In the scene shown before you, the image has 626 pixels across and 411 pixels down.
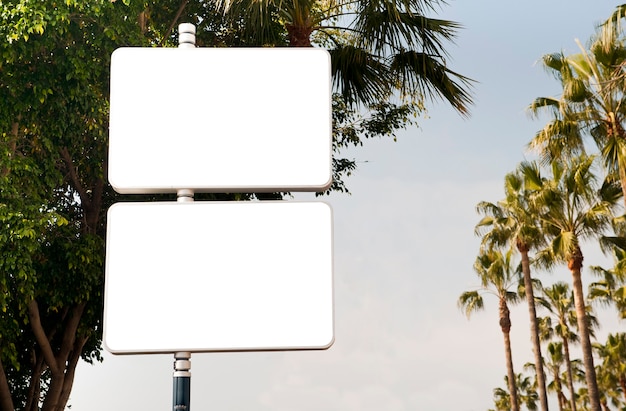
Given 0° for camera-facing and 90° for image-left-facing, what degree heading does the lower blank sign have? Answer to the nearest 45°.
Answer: approximately 0°

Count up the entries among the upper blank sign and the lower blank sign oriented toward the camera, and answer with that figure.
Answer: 2

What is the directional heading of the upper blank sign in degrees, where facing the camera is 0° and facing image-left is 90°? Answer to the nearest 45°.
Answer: approximately 0°
